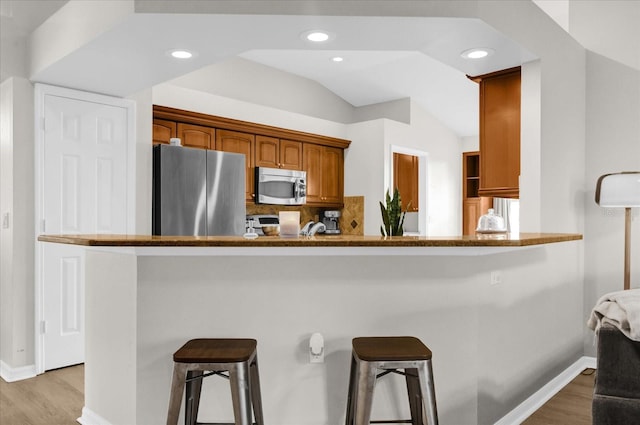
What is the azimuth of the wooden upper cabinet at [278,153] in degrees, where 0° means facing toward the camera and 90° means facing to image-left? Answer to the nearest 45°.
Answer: approximately 315°

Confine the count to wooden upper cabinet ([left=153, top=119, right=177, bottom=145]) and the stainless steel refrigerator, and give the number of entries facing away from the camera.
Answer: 0

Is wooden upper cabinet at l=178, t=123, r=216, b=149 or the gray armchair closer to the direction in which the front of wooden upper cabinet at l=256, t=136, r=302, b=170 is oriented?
the gray armchair

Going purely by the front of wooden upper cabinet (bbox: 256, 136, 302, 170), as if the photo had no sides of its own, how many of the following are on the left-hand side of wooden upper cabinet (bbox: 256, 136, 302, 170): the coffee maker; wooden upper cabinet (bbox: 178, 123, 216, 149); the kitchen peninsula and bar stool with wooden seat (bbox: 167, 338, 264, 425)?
1

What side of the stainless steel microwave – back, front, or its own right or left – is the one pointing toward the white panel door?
right

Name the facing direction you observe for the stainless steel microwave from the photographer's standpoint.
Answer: facing the viewer and to the right of the viewer

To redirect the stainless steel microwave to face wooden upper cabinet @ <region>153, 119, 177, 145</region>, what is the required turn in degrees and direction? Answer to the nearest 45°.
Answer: approximately 90° to its right

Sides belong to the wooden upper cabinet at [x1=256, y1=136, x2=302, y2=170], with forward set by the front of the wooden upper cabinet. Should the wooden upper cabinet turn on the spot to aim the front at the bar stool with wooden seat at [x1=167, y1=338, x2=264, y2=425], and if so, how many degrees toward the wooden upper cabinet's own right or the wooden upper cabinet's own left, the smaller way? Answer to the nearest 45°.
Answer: approximately 45° to the wooden upper cabinet's own right

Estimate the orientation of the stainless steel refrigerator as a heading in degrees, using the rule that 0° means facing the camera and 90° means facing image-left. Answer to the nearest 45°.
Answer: approximately 315°

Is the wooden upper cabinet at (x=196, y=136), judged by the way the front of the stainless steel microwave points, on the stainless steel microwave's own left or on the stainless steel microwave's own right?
on the stainless steel microwave's own right

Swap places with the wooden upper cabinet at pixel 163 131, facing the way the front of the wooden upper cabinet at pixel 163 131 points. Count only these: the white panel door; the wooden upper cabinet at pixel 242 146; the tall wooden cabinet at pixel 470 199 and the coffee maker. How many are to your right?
1
